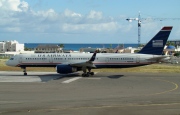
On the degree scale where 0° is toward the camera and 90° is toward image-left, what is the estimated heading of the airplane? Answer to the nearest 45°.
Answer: approximately 90°
